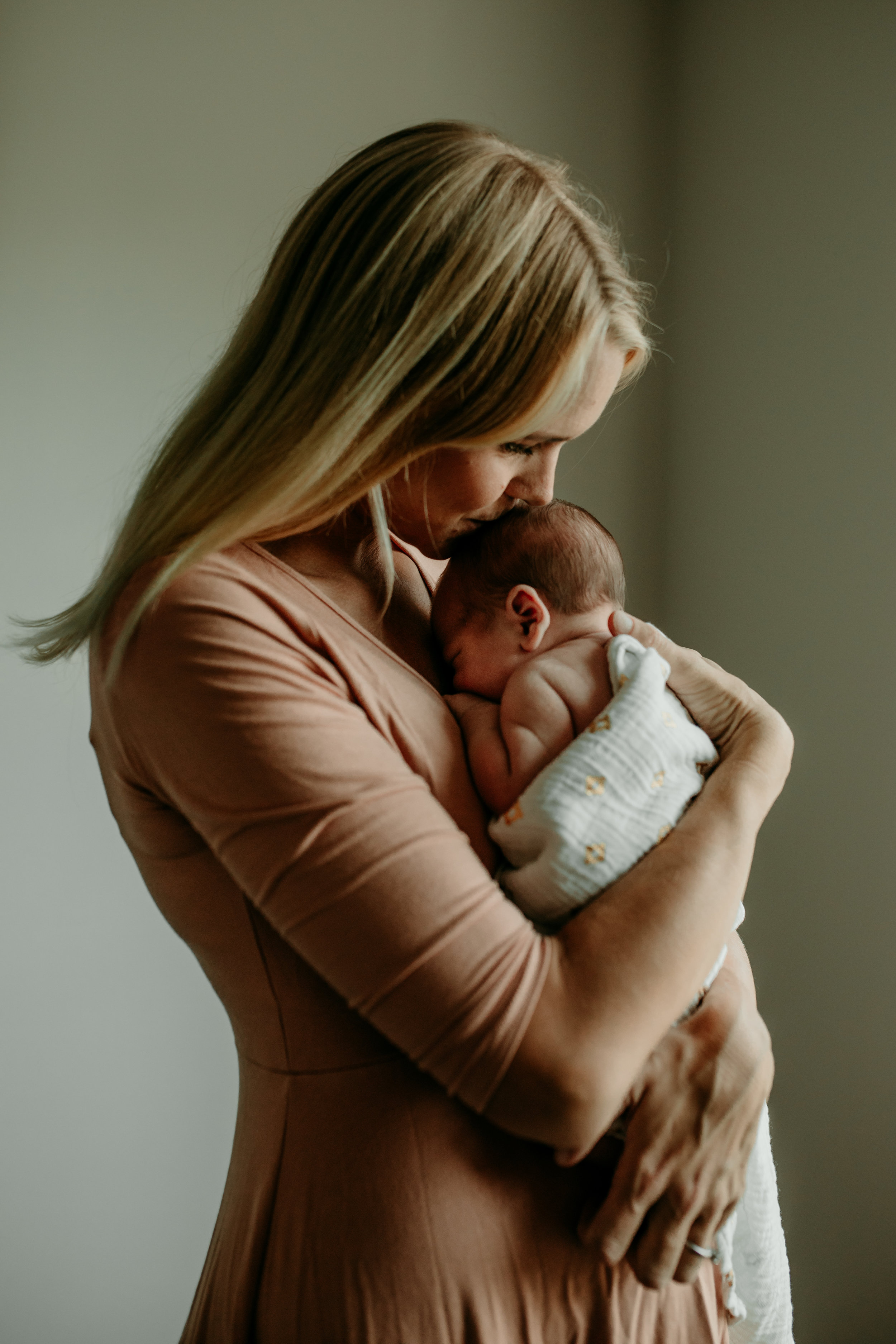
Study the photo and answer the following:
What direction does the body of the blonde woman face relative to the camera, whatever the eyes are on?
to the viewer's right

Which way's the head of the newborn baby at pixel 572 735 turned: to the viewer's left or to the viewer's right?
to the viewer's left

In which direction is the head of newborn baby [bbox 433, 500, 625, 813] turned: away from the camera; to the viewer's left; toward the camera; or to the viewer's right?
to the viewer's left

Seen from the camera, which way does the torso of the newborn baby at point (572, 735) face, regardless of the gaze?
to the viewer's left
